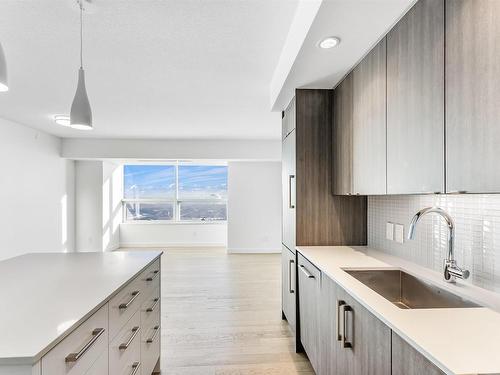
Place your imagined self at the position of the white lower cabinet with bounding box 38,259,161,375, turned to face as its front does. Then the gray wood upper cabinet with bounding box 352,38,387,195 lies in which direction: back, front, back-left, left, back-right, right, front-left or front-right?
front-left

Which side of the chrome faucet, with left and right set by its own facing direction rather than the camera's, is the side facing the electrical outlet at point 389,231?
right

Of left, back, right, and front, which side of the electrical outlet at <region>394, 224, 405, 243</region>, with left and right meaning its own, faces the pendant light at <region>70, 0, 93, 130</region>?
front

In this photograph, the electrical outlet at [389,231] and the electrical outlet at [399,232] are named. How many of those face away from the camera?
0

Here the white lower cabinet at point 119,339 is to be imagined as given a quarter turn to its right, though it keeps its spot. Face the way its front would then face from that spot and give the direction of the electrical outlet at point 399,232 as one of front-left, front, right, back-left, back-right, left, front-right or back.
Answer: back-left

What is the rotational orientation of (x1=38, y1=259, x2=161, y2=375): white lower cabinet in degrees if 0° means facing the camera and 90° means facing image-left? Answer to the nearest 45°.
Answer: approximately 315°

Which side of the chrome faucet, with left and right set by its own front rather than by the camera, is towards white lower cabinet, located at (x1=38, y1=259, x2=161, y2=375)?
front

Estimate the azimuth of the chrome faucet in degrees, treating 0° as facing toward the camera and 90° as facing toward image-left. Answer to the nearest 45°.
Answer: approximately 45°

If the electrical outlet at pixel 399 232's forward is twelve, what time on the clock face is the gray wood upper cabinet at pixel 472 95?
The gray wood upper cabinet is roughly at 10 o'clock from the electrical outlet.

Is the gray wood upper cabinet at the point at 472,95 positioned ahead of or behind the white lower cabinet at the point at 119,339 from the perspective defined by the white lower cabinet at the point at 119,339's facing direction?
ahead

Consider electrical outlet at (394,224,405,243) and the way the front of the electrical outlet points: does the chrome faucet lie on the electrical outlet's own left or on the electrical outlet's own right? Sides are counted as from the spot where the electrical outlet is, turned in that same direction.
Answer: on the electrical outlet's own left
